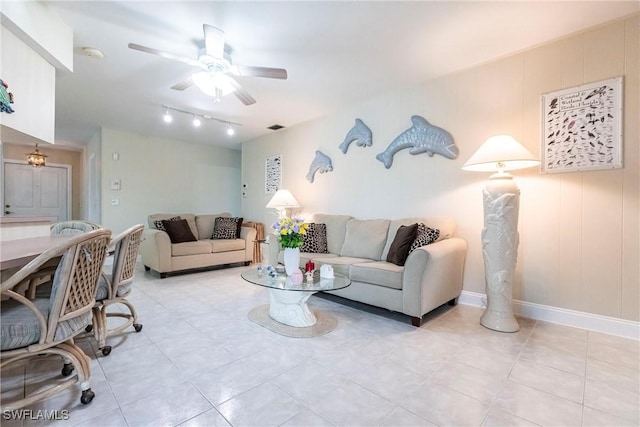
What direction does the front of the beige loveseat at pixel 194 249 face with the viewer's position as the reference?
facing the viewer and to the right of the viewer

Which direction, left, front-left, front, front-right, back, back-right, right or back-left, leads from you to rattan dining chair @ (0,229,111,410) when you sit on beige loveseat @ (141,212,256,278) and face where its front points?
front-right

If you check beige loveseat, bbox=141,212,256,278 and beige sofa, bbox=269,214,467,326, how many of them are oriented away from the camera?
0

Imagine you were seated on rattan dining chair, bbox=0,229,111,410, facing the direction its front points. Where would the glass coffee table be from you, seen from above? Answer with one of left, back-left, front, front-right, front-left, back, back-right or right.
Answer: back-right

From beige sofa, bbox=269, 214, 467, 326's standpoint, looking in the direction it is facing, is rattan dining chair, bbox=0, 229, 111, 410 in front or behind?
in front

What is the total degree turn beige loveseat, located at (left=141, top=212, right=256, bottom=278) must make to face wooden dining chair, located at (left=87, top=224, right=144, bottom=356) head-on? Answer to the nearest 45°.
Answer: approximately 45° to its right

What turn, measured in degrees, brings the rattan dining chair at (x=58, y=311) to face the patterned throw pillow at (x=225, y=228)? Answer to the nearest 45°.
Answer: approximately 90° to its right

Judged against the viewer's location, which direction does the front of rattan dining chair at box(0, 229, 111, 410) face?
facing away from the viewer and to the left of the viewer

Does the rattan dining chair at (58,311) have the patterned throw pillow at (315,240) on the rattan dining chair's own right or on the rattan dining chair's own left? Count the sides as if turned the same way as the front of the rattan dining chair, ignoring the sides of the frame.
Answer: on the rattan dining chair's own right

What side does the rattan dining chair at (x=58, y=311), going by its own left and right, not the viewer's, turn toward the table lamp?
right
